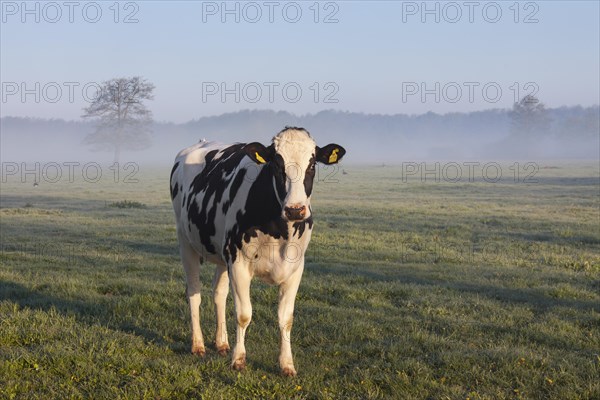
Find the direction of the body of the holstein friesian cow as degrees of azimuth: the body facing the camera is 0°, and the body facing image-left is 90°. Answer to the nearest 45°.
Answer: approximately 315°
